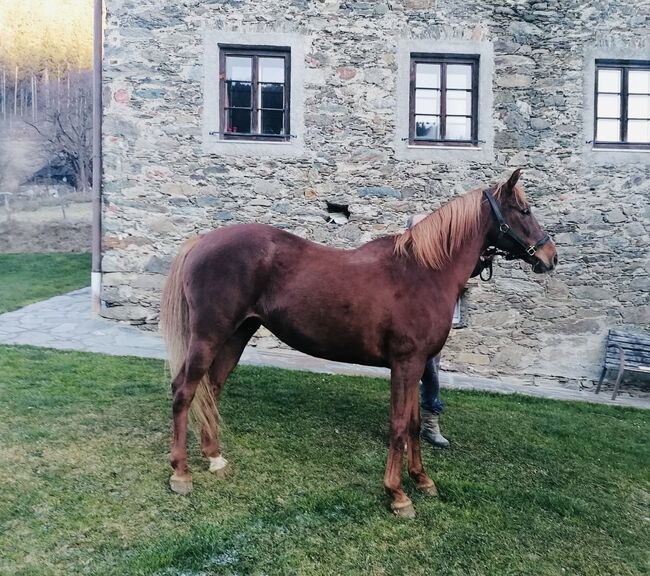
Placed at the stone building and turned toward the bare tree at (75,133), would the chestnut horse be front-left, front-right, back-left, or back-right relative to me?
back-left

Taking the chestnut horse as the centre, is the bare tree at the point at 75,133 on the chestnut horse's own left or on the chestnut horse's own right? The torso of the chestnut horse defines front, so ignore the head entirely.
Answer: on the chestnut horse's own left

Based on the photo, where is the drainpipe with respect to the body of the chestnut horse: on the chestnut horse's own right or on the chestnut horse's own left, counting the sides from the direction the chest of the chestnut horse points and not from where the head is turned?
on the chestnut horse's own left

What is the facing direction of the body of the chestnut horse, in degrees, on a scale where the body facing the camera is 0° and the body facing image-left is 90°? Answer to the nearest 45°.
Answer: approximately 270°

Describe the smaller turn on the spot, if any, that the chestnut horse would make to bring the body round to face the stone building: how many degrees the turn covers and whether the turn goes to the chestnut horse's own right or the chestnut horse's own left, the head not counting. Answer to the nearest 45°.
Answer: approximately 90° to the chestnut horse's own left
